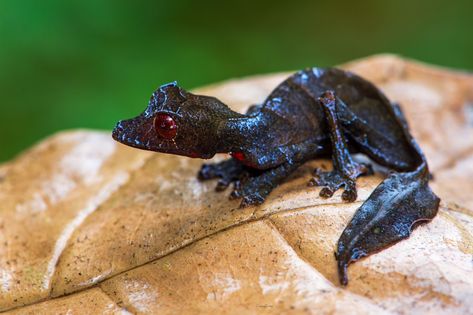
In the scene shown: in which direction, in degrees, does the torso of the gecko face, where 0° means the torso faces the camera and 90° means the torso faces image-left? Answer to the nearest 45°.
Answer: approximately 90°
